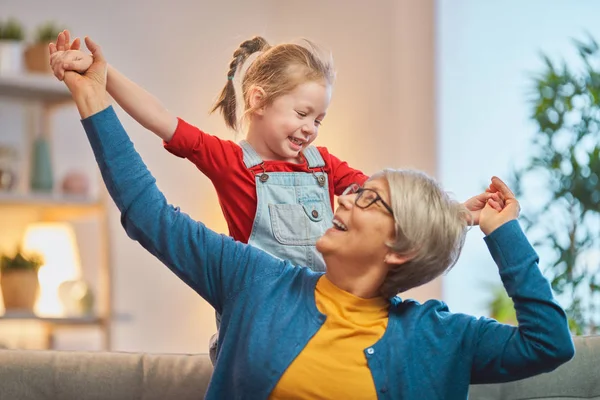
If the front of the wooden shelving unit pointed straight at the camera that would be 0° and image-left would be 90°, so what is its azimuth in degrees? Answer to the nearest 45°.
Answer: approximately 0°

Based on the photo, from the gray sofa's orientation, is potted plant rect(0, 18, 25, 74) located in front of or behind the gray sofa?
behind

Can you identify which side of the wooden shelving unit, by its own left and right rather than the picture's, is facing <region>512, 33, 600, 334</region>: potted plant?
left

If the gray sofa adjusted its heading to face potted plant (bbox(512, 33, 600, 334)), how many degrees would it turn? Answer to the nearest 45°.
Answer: approximately 135° to its left

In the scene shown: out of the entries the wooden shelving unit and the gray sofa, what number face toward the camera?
2

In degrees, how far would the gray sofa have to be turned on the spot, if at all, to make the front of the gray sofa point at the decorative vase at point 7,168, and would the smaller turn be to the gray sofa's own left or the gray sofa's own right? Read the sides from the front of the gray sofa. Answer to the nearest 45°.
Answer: approximately 135° to the gray sofa's own right

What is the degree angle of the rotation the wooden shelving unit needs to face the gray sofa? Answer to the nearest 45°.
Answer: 0° — it already faces it

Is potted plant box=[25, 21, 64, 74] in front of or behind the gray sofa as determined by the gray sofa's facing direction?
behind

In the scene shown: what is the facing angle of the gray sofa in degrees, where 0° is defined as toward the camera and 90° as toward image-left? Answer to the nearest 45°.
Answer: approximately 0°
